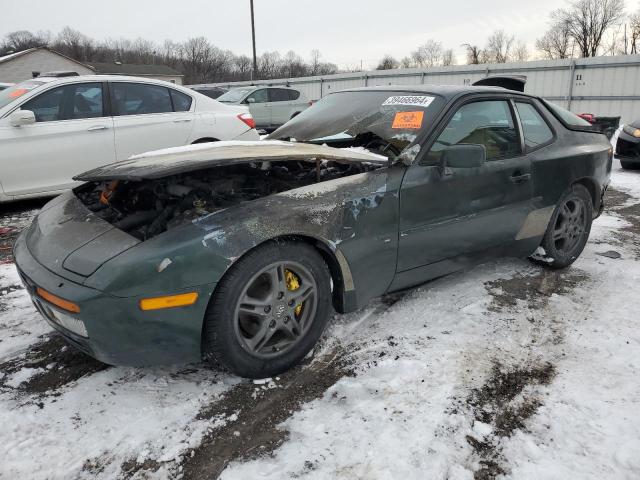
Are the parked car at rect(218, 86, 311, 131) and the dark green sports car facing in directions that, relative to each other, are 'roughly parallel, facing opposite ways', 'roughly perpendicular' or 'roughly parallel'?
roughly parallel

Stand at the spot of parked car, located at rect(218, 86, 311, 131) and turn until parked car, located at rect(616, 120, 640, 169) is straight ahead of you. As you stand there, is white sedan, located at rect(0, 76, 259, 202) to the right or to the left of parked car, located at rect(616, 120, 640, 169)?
right

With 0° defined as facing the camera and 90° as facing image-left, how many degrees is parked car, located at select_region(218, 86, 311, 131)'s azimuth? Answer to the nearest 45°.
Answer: approximately 45°

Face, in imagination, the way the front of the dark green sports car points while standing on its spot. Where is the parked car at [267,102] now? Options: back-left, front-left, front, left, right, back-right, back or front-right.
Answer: back-right

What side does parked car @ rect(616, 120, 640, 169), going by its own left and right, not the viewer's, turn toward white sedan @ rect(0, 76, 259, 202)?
front

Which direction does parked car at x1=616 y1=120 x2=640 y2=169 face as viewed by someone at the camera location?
facing the viewer and to the left of the viewer

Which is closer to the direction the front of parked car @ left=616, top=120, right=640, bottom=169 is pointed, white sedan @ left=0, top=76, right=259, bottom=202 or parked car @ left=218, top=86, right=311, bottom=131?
the white sedan

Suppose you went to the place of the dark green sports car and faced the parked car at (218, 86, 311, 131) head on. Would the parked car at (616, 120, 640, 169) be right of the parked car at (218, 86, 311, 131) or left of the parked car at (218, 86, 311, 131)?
right

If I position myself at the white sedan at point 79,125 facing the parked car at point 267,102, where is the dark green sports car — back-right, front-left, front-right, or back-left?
back-right

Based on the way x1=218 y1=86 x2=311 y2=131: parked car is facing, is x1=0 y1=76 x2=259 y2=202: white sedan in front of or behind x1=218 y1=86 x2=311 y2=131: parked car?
in front

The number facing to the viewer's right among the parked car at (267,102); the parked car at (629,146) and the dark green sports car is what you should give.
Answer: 0

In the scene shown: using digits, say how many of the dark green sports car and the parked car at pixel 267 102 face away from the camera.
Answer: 0

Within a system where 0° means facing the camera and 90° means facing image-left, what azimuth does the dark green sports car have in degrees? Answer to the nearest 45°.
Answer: approximately 45°

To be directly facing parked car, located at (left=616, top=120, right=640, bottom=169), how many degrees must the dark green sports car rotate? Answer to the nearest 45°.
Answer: approximately 180°
